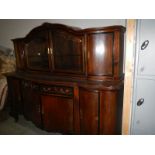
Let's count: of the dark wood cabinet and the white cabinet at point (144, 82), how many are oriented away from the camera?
0

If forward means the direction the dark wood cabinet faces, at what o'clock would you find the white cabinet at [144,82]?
The white cabinet is roughly at 9 o'clock from the dark wood cabinet.

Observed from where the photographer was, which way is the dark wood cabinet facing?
facing the viewer and to the left of the viewer

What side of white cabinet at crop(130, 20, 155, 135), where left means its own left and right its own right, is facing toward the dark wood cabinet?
right

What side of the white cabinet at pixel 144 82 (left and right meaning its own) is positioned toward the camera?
front
